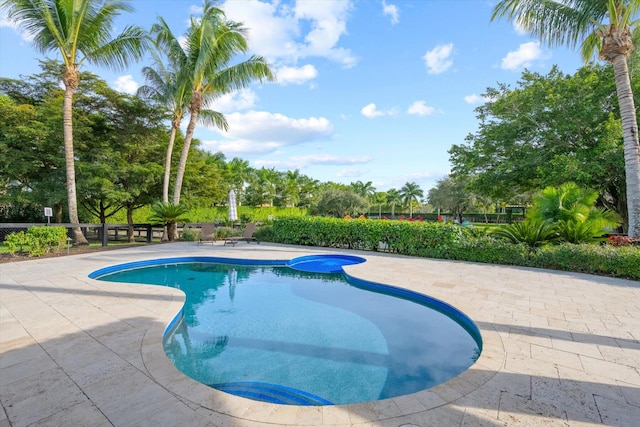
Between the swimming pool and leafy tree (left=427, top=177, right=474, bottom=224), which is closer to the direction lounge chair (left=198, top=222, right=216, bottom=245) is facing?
the swimming pool

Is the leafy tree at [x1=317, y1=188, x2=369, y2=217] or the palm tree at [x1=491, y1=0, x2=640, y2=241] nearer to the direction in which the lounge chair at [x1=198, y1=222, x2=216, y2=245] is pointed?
the palm tree

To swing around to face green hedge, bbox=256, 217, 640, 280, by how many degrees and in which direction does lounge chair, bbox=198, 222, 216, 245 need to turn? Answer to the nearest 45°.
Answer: approximately 45° to its left

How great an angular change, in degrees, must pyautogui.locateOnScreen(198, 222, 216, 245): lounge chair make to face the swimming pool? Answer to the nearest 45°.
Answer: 0° — it already faces it

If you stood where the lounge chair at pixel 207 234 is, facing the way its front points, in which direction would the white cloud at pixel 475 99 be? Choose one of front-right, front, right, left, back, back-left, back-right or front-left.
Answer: left

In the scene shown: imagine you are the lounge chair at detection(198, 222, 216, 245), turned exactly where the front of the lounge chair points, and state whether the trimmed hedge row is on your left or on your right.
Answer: on your left

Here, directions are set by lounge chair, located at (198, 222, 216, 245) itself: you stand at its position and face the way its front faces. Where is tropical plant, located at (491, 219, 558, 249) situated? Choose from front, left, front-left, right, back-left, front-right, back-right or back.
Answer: front-left

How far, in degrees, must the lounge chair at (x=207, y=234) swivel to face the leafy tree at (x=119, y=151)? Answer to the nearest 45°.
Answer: approximately 135° to its right

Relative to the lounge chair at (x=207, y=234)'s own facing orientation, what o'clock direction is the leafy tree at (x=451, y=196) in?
The leafy tree is roughly at 8 o'clock from the lounge chair.

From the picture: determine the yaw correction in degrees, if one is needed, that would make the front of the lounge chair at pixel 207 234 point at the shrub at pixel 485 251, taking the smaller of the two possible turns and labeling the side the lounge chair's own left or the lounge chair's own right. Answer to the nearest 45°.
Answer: approximately 45° to the lounge chair's own left

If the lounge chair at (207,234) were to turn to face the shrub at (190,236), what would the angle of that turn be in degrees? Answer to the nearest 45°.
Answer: approximately 135° to its right

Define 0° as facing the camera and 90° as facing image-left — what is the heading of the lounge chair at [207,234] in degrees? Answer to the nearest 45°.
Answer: approximately 0°

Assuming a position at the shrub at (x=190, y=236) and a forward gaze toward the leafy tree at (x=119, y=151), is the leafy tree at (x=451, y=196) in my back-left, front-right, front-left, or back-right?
back-right

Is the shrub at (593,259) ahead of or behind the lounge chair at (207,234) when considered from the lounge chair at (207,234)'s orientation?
ahead

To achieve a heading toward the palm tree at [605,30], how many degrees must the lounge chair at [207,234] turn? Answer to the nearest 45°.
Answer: approximately 45° to its left

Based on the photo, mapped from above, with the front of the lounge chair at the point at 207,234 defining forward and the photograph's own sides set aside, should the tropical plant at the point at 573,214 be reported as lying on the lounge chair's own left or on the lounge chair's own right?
on the lounge chair's own left
